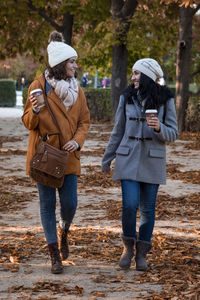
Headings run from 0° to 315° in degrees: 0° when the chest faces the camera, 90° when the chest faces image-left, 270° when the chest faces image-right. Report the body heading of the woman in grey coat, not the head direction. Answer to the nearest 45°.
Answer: approximately 0°

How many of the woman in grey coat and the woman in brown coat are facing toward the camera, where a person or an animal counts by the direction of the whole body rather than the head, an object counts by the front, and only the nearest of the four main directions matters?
2

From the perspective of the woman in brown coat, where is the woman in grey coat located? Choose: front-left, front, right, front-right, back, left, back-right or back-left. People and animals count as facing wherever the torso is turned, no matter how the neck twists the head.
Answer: left

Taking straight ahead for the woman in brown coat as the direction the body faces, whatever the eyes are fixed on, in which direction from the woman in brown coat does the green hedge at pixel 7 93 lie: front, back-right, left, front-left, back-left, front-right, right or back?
back

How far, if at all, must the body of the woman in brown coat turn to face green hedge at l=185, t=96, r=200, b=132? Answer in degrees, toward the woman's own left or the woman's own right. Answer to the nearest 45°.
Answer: approximately 180°

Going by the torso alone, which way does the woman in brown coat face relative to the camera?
toward the camera

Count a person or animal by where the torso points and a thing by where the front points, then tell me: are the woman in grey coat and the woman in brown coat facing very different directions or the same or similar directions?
same or similar directions

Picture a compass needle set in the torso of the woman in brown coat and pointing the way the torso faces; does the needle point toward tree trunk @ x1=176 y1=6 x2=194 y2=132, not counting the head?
no

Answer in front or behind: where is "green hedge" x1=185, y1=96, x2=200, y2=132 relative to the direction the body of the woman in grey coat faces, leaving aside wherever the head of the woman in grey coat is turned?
behind

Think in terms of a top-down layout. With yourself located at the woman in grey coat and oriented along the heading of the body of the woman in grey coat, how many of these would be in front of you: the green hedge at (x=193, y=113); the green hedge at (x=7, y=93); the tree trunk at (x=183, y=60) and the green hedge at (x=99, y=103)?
0

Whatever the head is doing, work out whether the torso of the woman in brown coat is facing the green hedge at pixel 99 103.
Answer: no

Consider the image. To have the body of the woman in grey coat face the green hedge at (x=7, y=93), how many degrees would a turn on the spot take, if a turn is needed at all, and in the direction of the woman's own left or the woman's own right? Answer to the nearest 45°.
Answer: approximately 180°

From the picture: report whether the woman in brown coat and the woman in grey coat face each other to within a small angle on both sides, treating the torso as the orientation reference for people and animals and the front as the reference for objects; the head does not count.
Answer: no

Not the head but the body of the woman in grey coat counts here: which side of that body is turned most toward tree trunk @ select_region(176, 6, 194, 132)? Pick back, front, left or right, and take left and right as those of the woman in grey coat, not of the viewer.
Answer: back

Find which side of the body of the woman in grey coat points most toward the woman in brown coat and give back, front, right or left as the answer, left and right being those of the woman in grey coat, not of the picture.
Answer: right
